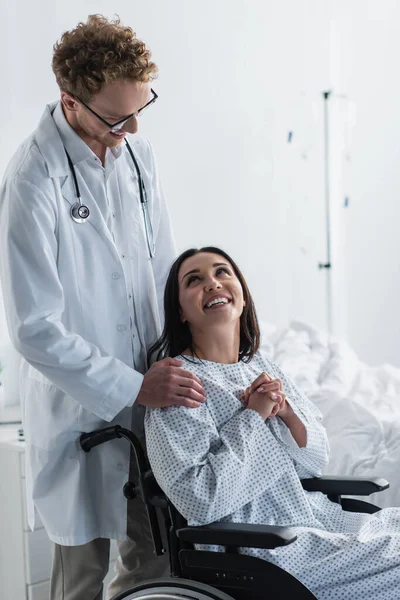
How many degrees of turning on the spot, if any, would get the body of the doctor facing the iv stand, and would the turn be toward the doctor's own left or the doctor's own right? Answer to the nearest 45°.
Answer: approximately 90° to the doctor's own left

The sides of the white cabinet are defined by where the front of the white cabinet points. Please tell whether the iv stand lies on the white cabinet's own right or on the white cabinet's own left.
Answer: on the white cabinet's own left

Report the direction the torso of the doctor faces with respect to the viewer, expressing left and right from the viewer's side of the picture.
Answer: facing the viewer and to the right of the viewer

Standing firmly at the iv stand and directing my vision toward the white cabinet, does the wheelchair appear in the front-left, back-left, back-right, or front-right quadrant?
front-left

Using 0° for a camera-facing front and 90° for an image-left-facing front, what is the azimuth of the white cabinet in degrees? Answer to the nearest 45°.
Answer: approximately 315°

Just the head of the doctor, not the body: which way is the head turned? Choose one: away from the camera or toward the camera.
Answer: toward the camera
